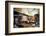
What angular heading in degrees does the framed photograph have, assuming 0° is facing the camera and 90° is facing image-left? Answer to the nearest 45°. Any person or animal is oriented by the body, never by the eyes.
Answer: approximately 315°
